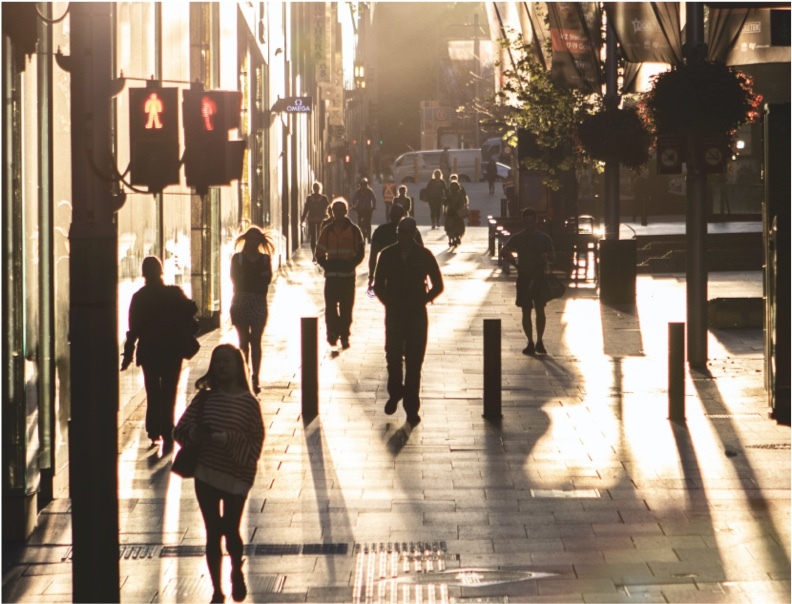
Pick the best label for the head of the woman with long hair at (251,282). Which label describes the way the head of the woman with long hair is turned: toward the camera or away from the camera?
away from the camera

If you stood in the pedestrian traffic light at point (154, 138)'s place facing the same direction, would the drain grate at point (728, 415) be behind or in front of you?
behind

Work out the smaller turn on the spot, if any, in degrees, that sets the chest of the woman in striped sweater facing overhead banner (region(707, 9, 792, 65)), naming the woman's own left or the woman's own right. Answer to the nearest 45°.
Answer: approximately 135° to the woman's own left

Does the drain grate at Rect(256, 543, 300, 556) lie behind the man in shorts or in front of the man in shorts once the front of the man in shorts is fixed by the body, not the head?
in front

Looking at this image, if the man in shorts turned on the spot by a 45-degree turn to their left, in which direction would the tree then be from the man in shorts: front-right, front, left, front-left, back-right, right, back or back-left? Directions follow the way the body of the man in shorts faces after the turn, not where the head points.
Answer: back-left
